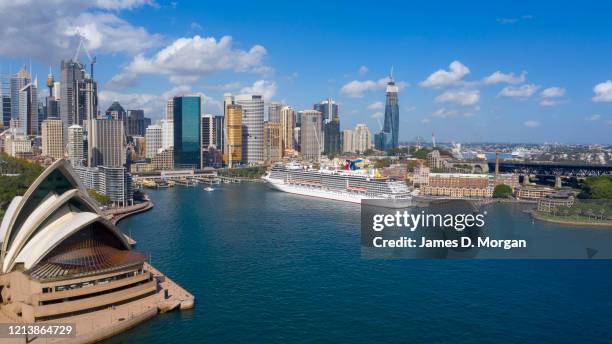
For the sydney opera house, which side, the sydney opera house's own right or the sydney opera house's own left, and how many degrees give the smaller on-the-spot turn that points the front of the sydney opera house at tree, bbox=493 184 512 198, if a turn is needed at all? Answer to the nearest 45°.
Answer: approximately 90° to the sydney opera house's own left

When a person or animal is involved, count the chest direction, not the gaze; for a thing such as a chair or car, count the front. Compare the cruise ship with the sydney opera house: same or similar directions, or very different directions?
very different directions

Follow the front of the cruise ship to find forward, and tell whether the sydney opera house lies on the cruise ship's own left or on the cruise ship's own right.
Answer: on the cruise ship's own left

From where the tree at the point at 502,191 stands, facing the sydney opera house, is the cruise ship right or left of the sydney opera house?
right

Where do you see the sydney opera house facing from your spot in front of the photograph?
facing the viewer and to the right of the viewer

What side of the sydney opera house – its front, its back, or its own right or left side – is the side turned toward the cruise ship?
left

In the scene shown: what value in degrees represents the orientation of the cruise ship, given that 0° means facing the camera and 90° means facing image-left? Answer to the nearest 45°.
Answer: approximately 135°
